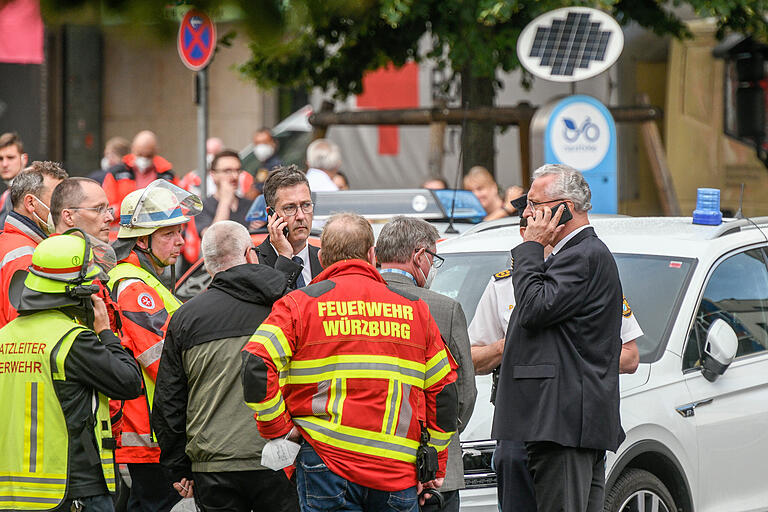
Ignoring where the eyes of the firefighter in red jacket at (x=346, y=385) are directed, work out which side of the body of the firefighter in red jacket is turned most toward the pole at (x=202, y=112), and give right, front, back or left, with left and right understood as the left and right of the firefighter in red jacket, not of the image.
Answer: front

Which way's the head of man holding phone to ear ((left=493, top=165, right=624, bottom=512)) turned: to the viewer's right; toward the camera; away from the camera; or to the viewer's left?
to the viewer's left

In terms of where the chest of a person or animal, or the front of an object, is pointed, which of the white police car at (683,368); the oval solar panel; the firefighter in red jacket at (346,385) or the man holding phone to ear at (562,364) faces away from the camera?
the firefighter in red jacket

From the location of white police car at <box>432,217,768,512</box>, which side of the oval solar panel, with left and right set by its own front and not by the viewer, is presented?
front

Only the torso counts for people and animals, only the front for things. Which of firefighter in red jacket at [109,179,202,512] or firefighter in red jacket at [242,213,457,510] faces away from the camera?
firefighter in red jacket at [242,213,457,510]

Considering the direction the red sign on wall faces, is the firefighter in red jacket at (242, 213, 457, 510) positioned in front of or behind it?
in front

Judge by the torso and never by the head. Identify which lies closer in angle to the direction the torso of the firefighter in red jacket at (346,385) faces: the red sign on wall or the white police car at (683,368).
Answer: the red sign on wall

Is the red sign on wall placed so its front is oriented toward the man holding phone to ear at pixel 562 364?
yes

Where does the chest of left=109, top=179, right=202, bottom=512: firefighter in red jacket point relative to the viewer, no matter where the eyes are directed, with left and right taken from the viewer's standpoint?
facing to the right of the viewer

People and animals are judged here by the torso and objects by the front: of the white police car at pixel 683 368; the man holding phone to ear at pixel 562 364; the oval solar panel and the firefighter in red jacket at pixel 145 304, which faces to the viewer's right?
the firefighter in red jacket

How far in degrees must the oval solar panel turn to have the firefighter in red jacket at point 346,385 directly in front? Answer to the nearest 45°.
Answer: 0° — it already faces them

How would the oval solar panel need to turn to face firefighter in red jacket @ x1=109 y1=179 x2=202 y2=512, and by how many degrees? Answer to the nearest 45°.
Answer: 0° — it already faces them

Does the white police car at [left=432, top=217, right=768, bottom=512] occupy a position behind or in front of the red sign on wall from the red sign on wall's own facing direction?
in front

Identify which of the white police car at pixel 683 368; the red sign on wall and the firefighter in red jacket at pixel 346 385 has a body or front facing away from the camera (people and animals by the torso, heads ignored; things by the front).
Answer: the firefighter in red jacket

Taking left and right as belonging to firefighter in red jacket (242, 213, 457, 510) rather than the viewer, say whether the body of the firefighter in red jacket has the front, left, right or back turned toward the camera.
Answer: back
